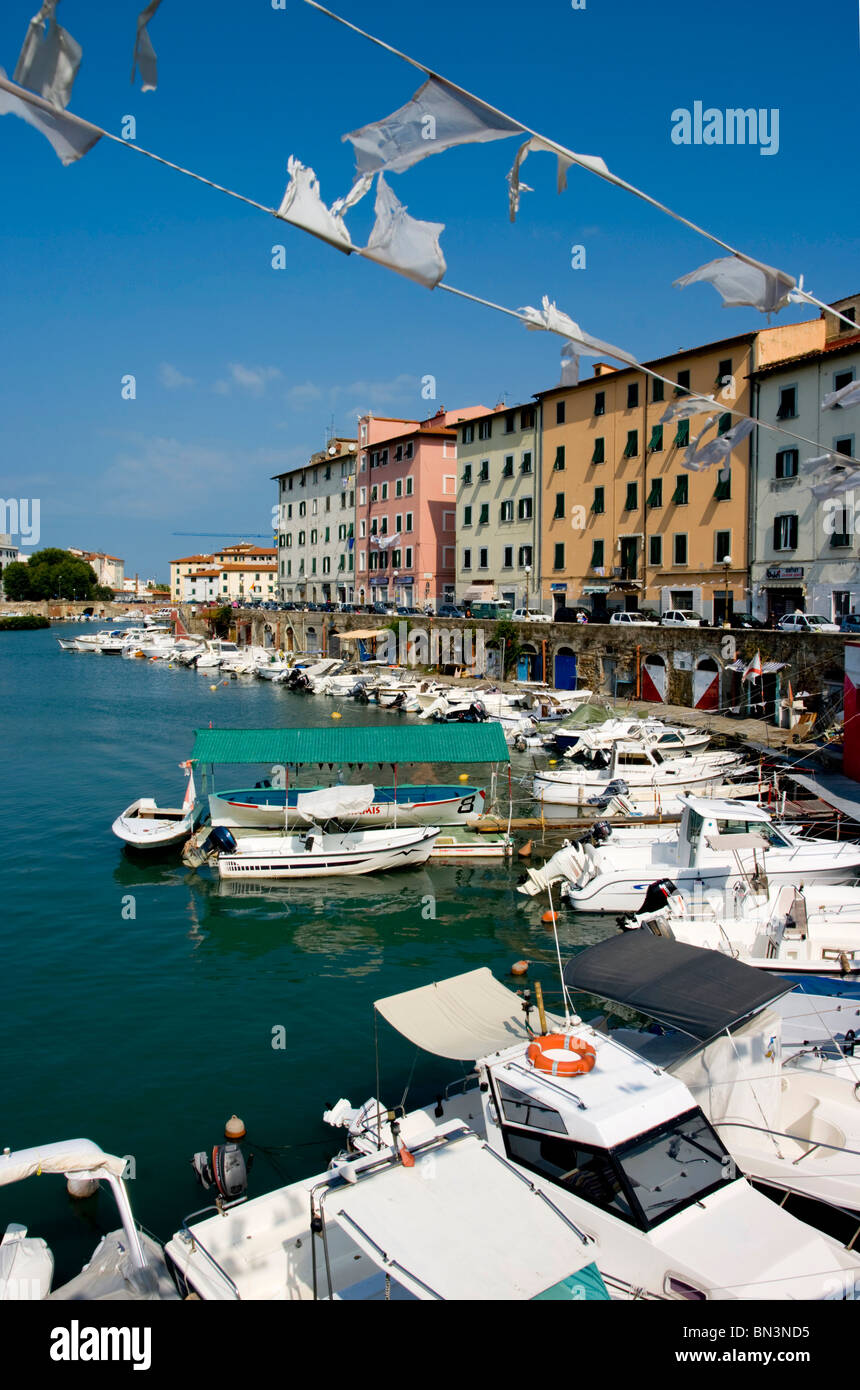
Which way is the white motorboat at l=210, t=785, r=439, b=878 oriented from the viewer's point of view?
to the viewer's right

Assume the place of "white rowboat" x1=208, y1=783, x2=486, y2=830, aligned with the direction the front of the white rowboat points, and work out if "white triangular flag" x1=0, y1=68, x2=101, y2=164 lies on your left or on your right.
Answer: on your right

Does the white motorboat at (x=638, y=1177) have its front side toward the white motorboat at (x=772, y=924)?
no

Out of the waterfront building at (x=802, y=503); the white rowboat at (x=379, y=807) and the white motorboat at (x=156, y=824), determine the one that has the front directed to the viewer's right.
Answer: the white rowboat at (x=379, y=807)

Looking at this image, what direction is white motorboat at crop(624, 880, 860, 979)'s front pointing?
to the viewer's right

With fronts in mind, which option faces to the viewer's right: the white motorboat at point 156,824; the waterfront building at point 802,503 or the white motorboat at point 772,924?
the white motorboat at point 772,924

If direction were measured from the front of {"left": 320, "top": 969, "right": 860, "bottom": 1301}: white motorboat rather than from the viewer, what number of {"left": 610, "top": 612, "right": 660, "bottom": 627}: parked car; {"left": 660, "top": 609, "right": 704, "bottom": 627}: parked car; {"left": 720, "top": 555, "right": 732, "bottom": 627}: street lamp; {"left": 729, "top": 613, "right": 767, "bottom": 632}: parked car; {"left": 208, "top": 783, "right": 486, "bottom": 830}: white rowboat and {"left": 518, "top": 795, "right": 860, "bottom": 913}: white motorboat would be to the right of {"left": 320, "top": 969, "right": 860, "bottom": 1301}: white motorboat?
0

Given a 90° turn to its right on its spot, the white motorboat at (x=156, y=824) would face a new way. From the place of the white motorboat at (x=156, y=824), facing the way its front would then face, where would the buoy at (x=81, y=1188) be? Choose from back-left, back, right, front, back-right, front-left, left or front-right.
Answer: back-left

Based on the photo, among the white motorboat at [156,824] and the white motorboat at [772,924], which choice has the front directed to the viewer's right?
the white motorboat at [772,924]

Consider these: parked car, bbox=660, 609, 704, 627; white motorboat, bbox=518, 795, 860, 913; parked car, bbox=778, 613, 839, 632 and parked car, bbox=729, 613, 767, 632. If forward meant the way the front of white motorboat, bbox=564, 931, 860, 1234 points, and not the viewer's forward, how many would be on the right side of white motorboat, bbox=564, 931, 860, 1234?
0

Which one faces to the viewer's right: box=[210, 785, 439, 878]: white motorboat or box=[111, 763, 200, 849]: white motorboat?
box=[210, 785, 439, 878]: white motorboat

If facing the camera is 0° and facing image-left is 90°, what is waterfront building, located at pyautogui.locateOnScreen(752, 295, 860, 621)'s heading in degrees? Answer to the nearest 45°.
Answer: approximately 45°

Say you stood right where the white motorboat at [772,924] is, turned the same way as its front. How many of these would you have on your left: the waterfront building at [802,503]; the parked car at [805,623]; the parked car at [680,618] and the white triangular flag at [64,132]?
3

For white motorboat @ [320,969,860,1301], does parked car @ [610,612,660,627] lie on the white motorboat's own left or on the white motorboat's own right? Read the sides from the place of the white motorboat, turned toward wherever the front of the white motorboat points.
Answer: on the white motorboat's own left

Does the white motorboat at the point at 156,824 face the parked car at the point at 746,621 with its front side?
no

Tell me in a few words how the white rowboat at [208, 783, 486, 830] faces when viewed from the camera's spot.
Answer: facing to the right of the viewer

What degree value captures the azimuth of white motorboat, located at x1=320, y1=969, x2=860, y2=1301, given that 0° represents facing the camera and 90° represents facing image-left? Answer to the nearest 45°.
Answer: approximately 315°

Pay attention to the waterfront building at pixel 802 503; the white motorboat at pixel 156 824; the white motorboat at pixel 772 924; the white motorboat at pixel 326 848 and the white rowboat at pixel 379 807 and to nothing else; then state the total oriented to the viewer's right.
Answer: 3

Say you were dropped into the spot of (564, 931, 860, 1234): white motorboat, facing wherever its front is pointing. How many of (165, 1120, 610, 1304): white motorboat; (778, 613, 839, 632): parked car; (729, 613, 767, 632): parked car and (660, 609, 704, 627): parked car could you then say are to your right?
1

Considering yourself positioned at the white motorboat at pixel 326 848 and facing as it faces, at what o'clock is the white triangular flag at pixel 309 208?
The white triangular flag is roughly at 3 o'clock from the white motorboat.
